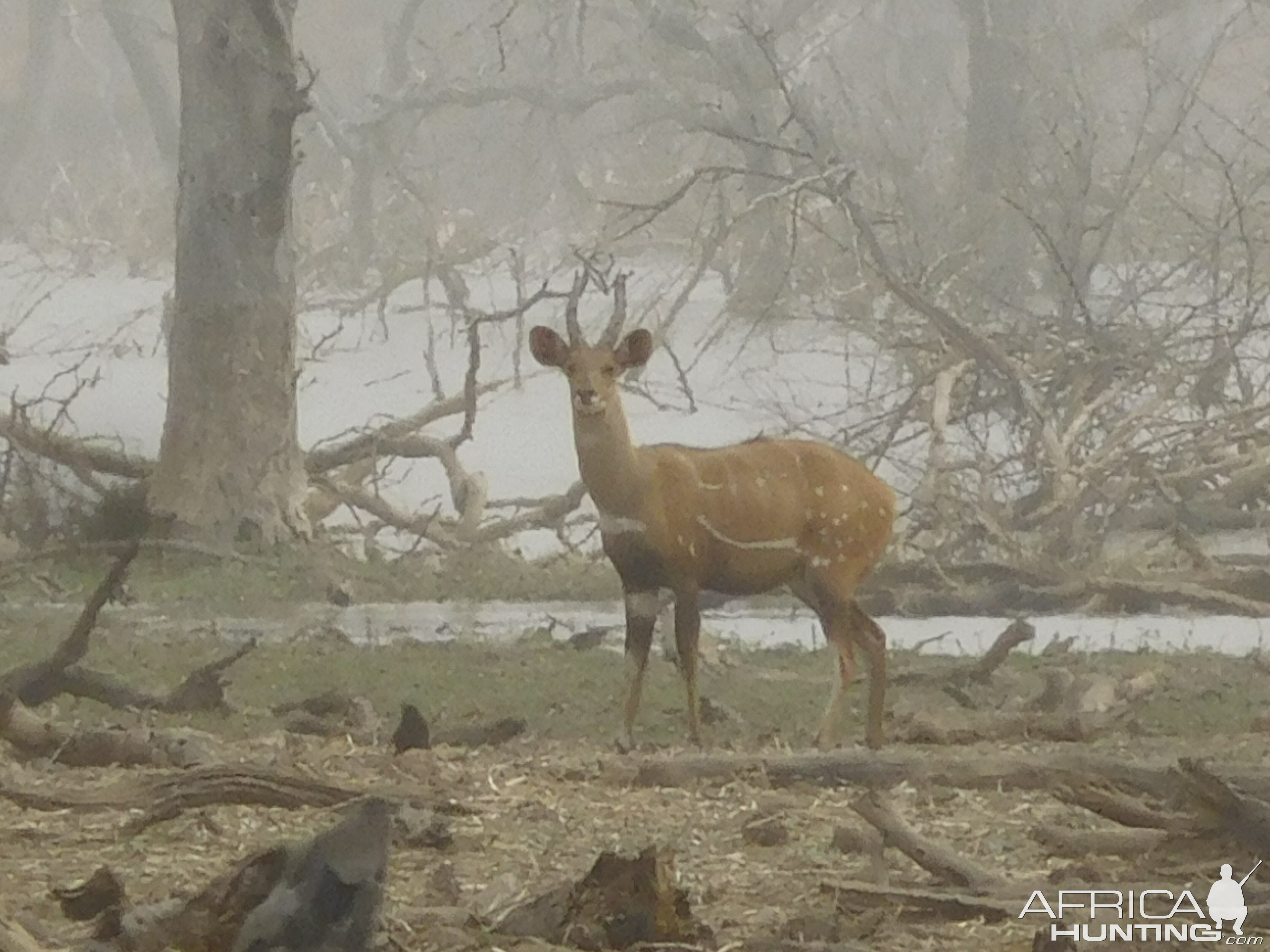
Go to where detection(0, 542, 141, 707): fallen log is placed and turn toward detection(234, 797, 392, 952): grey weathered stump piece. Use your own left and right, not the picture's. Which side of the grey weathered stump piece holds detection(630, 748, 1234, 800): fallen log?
left
